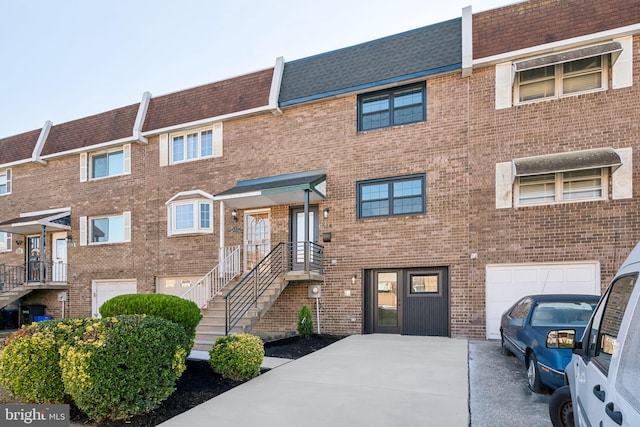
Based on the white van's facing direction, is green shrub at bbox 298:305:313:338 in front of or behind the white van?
in front

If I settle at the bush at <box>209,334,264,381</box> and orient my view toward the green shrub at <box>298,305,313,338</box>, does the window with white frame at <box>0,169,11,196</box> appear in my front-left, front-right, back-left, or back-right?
front-left

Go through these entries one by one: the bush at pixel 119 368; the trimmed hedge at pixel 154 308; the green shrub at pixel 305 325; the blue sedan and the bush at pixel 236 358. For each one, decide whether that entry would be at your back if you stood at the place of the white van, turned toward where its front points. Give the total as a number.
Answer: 0

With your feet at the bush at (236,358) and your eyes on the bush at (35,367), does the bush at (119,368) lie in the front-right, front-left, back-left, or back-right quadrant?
front-left

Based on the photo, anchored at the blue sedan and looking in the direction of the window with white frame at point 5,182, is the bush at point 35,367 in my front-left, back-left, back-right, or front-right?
front-left

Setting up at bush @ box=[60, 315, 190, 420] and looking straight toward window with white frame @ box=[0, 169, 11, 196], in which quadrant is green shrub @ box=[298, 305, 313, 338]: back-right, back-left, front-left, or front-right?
front-right

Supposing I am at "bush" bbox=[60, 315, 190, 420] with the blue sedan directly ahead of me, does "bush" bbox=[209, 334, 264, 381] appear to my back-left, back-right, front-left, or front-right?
front-left

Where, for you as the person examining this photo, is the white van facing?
facing away from the viewer and to the left of the viewer
